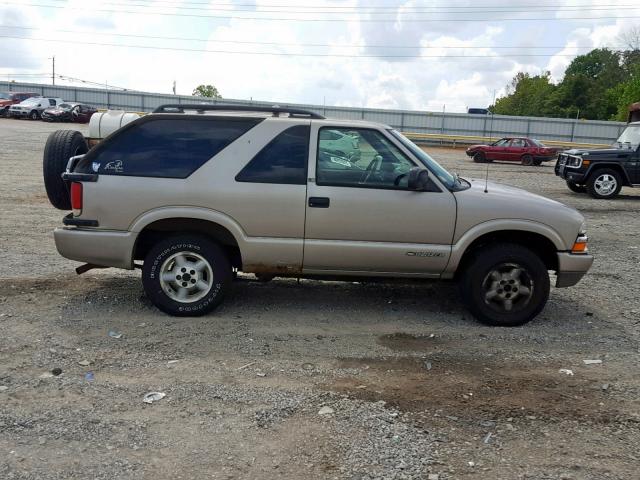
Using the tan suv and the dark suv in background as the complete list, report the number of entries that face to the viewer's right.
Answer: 1

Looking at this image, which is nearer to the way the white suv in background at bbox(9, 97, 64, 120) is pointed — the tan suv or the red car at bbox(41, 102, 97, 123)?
the tan suv

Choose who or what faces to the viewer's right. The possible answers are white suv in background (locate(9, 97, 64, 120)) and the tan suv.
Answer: the tan suv

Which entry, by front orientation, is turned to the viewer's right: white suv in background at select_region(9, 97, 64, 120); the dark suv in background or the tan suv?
the tan suv

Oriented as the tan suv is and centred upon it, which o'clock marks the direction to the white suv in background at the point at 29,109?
The white suv in background is roughly at 8 o'clock from the tan suv.

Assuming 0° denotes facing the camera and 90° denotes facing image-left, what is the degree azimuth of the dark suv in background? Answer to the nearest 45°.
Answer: approximately 45°

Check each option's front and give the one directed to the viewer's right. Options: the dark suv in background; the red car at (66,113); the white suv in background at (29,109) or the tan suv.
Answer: the tan suv

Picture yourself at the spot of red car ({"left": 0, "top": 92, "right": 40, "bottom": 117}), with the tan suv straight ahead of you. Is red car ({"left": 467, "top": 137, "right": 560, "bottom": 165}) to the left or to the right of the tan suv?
left

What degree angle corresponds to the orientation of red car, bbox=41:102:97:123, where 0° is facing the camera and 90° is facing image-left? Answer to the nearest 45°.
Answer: approximately 45°

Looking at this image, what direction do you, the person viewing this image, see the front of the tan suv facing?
facing to the right of the viewer

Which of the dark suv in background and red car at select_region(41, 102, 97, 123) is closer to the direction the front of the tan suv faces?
the dark suv in background

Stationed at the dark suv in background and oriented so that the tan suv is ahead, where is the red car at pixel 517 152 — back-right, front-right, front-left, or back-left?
back-right

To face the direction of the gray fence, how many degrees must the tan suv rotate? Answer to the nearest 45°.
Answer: approximately 90° to its left
